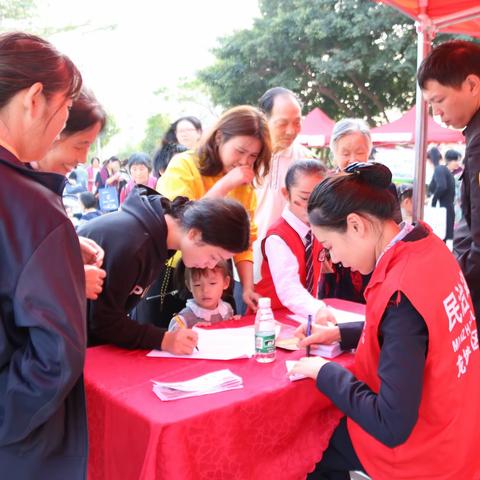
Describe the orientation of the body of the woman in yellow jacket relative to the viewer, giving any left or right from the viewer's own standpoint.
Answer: facing the viewer and to the right of the viewer

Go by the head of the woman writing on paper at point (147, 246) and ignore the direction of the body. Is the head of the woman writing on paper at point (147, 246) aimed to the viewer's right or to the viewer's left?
to the viewer's right

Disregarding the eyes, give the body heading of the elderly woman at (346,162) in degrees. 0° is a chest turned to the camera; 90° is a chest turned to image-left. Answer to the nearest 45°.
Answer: approximately 0°

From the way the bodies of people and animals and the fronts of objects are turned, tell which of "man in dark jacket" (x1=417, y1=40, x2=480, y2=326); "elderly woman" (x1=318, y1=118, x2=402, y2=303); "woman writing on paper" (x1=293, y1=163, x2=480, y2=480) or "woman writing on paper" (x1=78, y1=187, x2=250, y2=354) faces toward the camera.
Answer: the elderly woman

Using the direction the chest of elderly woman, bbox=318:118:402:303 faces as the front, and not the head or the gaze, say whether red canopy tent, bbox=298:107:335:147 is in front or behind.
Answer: behind

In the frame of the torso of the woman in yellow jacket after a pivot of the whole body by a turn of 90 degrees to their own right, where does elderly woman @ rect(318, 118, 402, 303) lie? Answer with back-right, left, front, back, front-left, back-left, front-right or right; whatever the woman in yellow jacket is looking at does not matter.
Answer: back

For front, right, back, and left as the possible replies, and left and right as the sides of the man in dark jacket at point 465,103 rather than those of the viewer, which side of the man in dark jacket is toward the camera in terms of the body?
left

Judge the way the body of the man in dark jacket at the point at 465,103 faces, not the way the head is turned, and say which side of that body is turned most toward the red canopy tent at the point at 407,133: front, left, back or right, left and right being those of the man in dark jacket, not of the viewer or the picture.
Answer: right

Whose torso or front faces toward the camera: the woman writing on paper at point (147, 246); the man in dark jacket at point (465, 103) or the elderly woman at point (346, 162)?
the elderly woman

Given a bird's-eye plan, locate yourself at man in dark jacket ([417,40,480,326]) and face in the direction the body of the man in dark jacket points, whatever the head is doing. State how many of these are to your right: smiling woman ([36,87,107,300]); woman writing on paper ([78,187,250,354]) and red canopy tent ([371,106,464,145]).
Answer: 1

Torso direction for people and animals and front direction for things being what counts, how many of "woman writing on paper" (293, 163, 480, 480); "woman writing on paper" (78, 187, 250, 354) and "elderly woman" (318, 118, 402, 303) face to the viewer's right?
1

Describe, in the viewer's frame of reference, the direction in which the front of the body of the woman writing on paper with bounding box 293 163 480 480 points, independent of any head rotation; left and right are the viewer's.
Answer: facing away from the viewer and to the left of the viewer

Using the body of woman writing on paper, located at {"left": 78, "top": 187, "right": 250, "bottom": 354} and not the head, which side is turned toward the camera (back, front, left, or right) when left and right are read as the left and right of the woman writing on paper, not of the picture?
right
